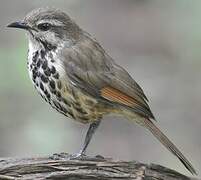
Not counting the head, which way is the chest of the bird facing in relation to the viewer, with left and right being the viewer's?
facing to the left of the viewer
